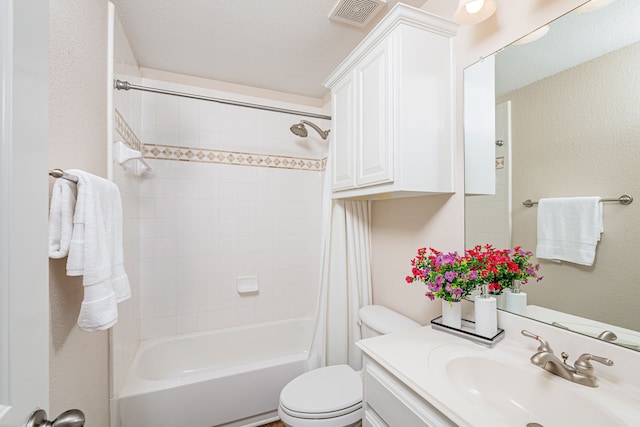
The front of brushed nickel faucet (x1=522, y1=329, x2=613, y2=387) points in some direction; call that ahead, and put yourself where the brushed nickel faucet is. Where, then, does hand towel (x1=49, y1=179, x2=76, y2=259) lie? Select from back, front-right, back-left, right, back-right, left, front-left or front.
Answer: front

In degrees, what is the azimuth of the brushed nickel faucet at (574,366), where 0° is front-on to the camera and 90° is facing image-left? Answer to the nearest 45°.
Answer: approximately 45°

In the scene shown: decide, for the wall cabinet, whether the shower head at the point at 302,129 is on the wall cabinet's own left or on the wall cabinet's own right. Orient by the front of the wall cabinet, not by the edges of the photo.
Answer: on the wall cabinet's own right

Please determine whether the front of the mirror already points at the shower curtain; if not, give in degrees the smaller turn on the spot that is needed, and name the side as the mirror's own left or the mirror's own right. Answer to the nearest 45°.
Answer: approximately 45° to the mirror's own right

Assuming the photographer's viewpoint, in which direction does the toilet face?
facing the viewer and to the left of the viewer

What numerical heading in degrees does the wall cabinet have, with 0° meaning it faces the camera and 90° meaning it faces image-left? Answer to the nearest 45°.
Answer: approximately 45°
